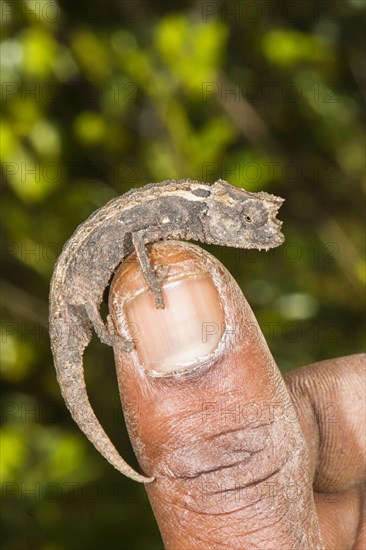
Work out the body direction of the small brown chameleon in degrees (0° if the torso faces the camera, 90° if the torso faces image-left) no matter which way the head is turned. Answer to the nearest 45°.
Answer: approximately 270°
